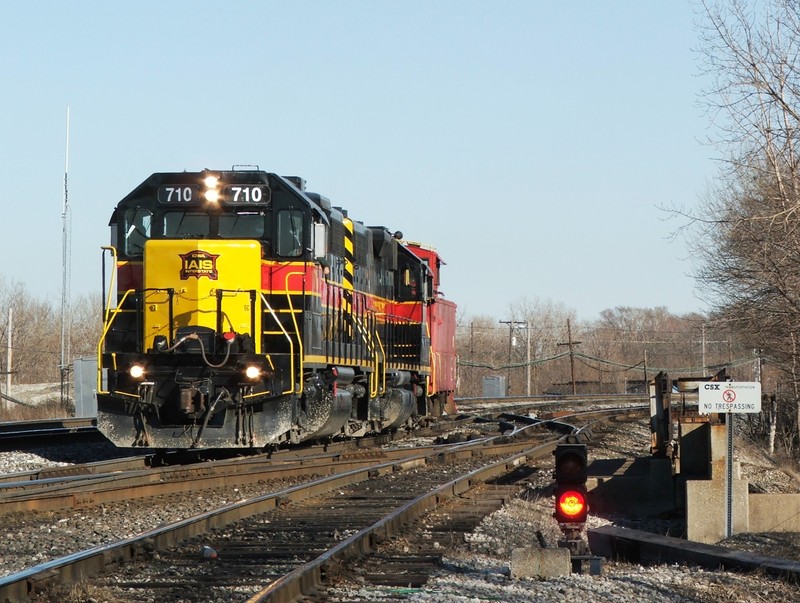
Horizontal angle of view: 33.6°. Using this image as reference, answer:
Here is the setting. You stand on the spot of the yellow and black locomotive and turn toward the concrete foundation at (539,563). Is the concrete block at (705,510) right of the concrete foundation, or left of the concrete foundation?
left

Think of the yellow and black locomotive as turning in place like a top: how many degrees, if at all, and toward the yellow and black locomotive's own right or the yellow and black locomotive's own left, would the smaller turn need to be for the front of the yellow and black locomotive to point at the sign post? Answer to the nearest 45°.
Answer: approximately 45° to the yellow and black locomotive's own left

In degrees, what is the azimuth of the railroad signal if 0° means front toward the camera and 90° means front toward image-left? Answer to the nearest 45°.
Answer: approximately 0°

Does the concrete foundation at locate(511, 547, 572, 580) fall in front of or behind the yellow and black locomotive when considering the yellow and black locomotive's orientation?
in front

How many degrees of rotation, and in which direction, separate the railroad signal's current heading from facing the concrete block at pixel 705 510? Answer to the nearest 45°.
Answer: approximately 180°

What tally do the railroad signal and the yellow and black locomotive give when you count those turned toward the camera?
2

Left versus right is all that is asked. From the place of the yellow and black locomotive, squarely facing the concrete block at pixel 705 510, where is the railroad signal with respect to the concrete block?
right

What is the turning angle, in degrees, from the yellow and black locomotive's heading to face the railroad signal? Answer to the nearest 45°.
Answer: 0° — it already faces it
